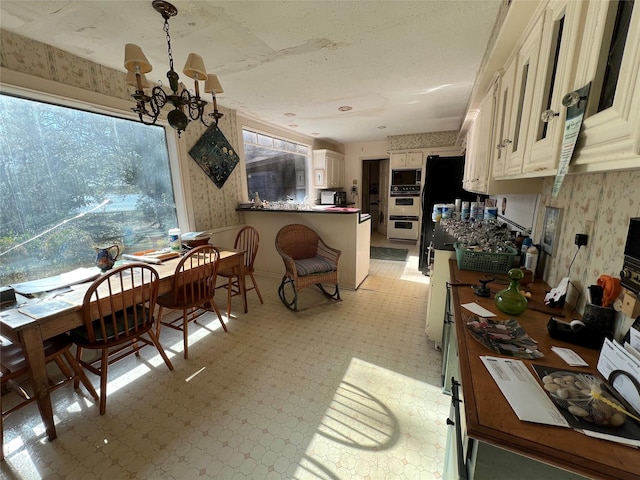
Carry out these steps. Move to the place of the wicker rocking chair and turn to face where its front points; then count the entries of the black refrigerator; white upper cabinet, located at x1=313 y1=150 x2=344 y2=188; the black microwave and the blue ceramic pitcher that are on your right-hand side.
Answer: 1

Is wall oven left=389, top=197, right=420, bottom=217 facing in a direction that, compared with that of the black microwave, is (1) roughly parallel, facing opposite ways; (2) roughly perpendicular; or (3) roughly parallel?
roughly parallel

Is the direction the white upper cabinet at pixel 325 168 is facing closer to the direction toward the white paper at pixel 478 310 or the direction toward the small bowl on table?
the white paper

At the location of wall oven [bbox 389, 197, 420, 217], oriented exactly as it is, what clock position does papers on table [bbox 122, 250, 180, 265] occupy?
The papers on table is roughly at 1 o'clock from the wall oven.

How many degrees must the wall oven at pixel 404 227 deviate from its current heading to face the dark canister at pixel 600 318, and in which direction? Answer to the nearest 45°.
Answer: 0° — it already faces it

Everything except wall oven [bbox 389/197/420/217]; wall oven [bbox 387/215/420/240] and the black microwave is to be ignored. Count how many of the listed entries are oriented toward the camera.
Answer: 3

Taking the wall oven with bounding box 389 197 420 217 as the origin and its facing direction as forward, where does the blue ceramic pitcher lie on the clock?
The blue ceramic pitcher is roughly at 1 o'clock from the wall oven.

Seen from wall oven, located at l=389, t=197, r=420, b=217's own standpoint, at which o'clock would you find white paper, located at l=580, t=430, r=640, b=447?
The white paper is roughly at 12 o'clock from the wall oven.

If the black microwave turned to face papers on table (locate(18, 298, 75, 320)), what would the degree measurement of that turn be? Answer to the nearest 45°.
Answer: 0° — it already faces it

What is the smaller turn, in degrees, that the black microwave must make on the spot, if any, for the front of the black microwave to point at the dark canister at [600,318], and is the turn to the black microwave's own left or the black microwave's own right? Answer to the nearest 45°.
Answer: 0° — it already faces it

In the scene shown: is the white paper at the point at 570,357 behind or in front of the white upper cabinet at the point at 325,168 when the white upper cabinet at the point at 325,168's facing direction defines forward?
in front

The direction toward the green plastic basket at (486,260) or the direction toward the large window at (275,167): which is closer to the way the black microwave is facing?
the green plastic basket

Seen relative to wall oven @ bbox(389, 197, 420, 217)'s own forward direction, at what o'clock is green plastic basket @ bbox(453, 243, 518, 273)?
The green plastic basket is roughly at 12 o'clock from the wall oven.

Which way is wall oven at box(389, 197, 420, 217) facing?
toward the camera

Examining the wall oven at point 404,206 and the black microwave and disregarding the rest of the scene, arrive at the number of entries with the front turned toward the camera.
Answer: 2

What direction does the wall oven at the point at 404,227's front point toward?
toward the camera

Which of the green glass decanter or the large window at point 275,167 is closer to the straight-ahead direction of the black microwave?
the green glass decanter

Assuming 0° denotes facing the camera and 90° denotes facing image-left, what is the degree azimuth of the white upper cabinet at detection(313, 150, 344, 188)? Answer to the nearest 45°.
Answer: approximately 315°
